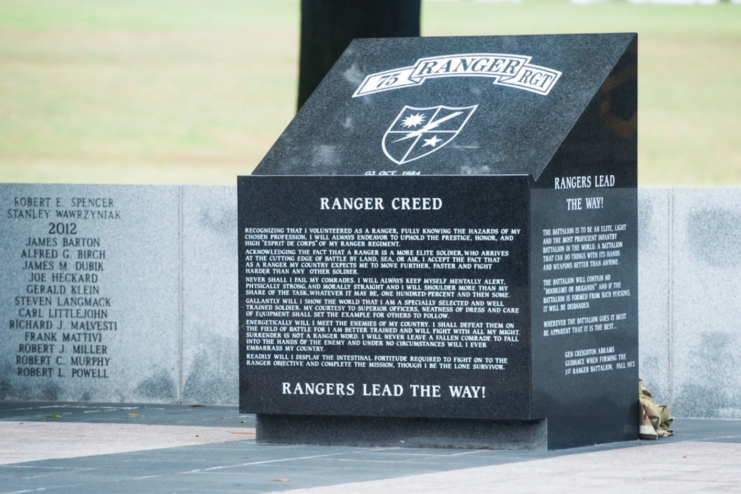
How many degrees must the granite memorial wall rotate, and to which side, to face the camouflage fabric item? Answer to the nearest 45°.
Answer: approximately 45° to its left

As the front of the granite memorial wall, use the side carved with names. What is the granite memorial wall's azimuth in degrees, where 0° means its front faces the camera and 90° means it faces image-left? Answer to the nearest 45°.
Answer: approximately 0°
